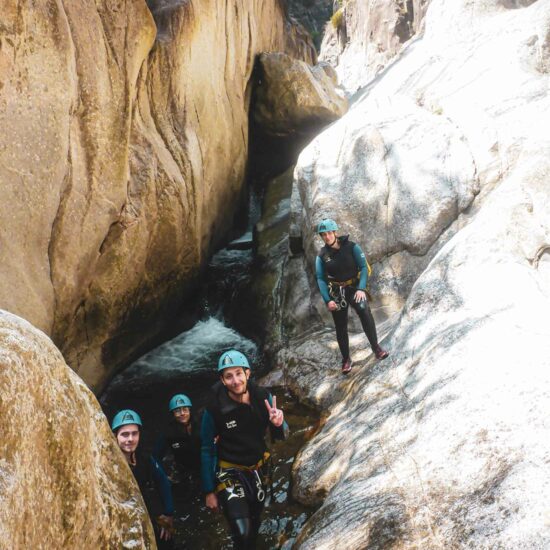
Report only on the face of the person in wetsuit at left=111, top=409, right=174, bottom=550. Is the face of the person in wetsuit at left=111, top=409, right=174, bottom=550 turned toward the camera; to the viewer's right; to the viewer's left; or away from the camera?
toward the camera

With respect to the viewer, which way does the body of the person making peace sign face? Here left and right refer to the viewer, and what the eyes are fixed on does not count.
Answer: facing the viewer

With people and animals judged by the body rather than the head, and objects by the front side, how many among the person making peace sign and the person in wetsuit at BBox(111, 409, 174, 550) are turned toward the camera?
2

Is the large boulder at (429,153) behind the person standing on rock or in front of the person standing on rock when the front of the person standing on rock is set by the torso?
behind

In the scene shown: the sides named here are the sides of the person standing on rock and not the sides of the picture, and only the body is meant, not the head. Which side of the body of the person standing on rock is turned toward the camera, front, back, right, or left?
front

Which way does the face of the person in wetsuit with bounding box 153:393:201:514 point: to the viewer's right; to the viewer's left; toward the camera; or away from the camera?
toward the camera

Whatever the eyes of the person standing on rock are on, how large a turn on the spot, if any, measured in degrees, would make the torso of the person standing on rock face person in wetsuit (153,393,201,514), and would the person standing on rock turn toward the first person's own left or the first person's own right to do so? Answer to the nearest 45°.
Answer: approximately 45° to the first person's own right

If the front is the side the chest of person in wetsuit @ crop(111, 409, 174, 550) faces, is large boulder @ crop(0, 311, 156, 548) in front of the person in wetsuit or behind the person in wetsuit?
in front

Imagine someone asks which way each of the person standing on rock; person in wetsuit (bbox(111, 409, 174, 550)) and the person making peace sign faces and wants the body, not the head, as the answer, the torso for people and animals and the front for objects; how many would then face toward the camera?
3

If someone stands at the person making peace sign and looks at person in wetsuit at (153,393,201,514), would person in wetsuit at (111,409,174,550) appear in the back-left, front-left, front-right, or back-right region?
front-left

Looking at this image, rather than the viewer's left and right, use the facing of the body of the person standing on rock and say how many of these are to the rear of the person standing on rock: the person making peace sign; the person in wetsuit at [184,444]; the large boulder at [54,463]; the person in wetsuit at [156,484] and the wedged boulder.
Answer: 1
